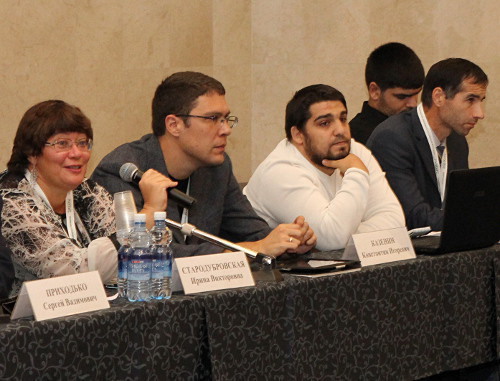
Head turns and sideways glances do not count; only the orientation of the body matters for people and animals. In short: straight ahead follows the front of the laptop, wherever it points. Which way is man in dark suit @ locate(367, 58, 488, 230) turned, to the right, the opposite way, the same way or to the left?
the opposite way

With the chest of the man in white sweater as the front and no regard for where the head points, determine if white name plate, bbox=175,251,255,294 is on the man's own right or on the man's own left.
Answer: on the man's own right

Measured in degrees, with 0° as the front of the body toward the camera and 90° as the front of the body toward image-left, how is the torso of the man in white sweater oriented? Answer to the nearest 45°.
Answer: approximately 315°

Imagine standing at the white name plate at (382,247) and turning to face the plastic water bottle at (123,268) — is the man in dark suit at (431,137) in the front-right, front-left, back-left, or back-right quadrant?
back-right

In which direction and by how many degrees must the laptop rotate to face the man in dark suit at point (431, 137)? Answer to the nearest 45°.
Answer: approximately 45° to its right

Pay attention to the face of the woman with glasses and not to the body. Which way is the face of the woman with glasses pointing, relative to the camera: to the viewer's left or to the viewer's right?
to the viewer's right

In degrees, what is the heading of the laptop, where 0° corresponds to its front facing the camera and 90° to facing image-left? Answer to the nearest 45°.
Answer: approximately 135°

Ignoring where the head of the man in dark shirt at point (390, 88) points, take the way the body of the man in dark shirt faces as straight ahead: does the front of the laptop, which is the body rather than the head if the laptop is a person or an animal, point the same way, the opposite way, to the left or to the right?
the opposite way

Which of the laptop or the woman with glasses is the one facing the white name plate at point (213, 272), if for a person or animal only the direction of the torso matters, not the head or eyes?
the woman with glasses
